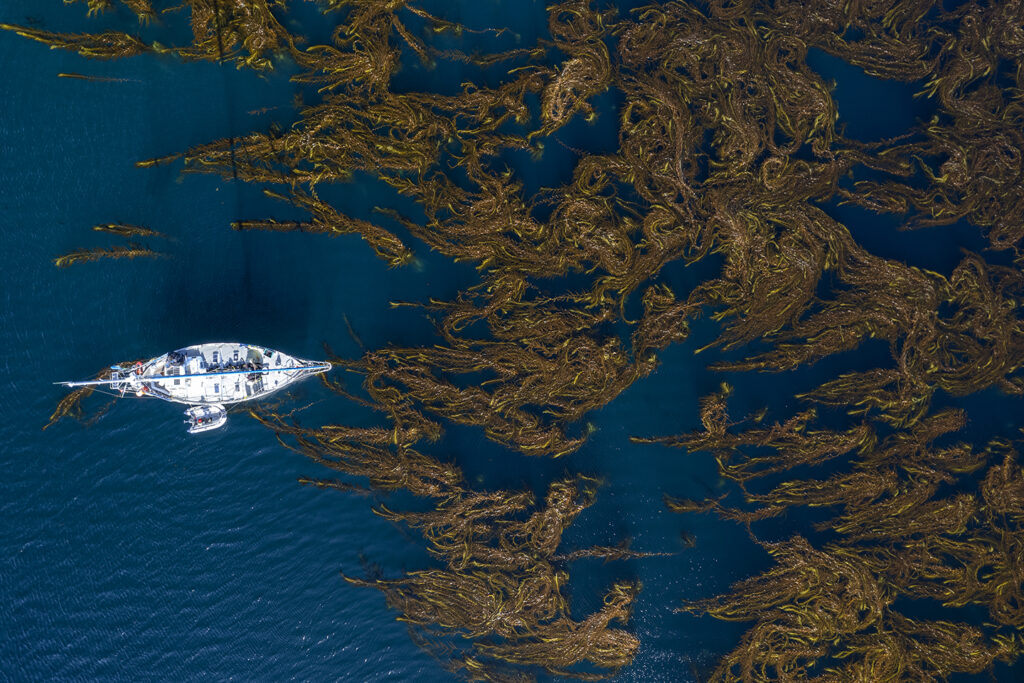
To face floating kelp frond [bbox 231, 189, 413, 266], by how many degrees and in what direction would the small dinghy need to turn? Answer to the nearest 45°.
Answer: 0° — it already faces it

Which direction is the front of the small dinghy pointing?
to the viewer's right

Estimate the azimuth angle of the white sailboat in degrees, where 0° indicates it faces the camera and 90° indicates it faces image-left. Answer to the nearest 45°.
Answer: approximately 270°
